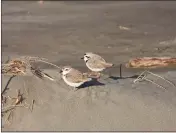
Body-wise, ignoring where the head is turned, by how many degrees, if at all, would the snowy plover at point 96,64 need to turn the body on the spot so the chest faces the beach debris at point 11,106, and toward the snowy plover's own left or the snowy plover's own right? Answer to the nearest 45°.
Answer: approximately 45° to the snowy plover's own left

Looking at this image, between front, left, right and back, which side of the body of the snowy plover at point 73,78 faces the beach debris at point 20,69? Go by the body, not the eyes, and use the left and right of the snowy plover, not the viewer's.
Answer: front

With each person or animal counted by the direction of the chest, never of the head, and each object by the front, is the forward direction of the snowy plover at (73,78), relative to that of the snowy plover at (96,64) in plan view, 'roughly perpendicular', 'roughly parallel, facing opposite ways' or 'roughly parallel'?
roughly parallel

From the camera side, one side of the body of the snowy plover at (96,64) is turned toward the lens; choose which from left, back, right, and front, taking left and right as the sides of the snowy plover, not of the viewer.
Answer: left

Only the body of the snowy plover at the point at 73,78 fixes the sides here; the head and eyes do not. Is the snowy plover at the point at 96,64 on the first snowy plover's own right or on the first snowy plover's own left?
on the first snowy plover's own right

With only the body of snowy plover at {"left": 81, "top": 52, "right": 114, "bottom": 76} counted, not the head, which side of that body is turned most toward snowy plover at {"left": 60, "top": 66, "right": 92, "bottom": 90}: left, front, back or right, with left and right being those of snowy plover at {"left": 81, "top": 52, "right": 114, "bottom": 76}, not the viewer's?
left

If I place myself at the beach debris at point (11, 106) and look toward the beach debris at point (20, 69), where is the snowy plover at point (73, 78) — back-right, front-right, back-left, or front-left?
front-right

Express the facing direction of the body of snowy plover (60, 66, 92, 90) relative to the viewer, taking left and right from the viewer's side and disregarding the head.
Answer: facing to the left of the viewer

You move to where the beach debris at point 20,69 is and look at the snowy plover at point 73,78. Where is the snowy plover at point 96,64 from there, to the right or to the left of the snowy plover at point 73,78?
left

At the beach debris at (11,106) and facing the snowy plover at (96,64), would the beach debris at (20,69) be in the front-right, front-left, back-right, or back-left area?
front-left

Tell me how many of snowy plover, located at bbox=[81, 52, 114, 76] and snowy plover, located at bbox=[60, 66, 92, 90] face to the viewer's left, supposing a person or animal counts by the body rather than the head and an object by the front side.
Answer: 2
